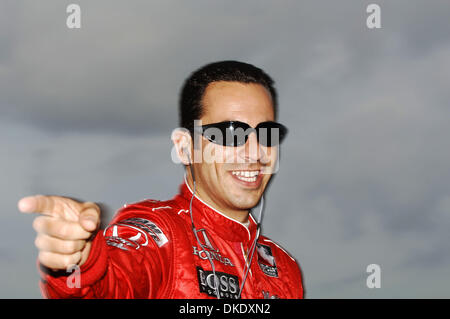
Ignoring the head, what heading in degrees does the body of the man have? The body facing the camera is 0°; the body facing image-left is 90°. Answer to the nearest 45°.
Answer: approximately 315°
